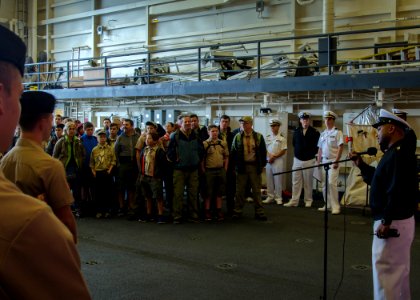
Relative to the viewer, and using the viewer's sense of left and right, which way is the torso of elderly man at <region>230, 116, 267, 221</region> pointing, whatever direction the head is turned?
facing the viewer

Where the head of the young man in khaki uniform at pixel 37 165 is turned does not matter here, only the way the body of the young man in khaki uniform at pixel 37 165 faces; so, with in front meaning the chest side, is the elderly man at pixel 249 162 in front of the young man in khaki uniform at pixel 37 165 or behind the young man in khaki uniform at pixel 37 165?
in front

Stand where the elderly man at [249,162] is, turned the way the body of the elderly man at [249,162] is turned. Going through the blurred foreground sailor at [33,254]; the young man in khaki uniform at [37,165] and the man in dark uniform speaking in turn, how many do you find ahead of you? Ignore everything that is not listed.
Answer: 3

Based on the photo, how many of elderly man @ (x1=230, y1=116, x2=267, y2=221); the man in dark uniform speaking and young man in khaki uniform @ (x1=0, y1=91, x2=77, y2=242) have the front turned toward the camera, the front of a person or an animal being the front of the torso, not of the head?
1

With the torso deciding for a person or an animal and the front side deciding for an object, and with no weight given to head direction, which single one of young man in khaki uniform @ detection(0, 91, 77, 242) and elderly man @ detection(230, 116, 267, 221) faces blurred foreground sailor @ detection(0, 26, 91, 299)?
elderly man @ detection(230, 116, 267, 221)

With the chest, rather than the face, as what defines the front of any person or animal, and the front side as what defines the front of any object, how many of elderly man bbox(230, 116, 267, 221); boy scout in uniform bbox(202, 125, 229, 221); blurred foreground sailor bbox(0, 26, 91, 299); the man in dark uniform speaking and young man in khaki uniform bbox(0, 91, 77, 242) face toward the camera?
2

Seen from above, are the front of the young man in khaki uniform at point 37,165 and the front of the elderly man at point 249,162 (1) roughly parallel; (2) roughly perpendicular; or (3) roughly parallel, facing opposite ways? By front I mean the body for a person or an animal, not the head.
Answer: roughly parallel, facing opposite ways

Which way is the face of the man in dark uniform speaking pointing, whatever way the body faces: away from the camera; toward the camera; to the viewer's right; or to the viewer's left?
to the viewer's left

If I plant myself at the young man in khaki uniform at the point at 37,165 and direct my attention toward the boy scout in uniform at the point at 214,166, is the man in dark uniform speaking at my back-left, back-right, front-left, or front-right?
front-right

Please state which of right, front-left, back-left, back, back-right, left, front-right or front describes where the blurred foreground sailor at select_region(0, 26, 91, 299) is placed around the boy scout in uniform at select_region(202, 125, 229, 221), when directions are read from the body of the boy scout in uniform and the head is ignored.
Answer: front

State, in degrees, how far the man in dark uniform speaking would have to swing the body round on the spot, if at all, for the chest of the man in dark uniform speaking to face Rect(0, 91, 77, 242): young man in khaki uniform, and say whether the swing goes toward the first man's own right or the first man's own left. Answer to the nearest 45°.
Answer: approximately 45° to the first man's own left

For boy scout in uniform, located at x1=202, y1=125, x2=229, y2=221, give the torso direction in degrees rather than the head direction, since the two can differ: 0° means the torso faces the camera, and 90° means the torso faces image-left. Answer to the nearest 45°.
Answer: approximately 0°

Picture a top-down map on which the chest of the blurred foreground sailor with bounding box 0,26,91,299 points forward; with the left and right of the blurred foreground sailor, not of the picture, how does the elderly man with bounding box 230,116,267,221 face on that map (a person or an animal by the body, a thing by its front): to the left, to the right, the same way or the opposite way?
the opposite way

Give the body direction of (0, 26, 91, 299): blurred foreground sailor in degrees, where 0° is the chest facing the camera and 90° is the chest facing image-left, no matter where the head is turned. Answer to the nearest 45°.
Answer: approximately 225°

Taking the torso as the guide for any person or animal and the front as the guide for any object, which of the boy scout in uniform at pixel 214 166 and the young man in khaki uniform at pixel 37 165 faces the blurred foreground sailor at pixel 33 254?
the boy scout in uniform

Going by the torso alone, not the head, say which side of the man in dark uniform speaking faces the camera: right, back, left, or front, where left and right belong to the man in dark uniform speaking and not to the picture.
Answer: left

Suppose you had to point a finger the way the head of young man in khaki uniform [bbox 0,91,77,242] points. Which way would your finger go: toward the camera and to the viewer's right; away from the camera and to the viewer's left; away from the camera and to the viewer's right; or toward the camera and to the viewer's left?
away from the camera and to the viewer's right

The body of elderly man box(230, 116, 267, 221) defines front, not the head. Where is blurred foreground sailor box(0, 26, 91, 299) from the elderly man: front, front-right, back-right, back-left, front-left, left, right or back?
front
